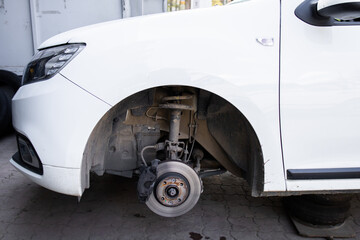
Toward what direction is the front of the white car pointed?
to the viewer's left
